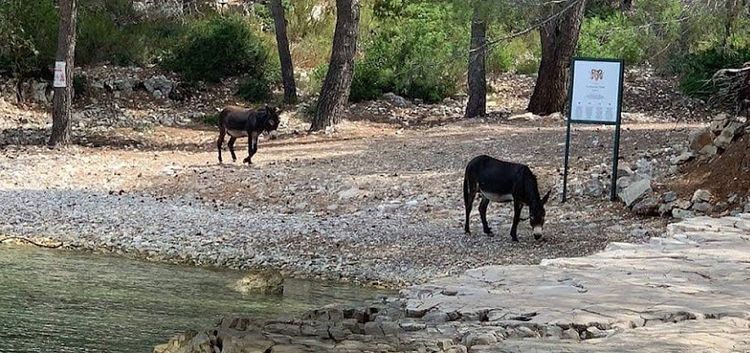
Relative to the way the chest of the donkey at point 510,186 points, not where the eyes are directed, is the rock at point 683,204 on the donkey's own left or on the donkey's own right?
on the donkey's own left

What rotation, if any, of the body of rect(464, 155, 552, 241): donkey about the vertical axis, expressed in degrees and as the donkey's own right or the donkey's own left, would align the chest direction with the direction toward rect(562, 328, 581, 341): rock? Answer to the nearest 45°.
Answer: approximately 45° to the donkey's own right

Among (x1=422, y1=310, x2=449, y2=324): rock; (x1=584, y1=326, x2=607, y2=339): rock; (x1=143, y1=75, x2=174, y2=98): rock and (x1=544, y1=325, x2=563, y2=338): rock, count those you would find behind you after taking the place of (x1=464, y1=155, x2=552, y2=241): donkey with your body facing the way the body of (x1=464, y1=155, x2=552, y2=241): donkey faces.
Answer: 1

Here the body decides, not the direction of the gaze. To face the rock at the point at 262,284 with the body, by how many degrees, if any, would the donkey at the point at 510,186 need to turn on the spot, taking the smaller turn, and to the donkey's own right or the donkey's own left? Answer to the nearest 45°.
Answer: approximately 90° to the donkey's own right

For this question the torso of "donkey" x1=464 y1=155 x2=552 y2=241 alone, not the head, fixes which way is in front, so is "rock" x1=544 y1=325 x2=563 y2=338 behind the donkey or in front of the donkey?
in front

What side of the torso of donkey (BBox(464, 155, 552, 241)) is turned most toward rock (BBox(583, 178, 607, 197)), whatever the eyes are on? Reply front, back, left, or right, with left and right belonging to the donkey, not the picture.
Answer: left

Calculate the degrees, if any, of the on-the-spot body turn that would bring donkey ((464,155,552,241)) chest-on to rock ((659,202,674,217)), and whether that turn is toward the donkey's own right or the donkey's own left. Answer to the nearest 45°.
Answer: approximately 90° to the donkey's own left

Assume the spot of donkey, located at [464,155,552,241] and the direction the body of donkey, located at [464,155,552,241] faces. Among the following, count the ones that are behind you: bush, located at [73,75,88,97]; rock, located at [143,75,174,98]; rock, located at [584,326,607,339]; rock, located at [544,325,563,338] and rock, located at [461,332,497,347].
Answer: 2

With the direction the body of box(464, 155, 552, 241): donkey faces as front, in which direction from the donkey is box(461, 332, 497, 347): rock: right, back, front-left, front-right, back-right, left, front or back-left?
front-right

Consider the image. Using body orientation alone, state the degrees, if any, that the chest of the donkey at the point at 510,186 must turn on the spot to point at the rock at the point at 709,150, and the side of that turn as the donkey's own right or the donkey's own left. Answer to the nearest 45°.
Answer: approximately 90° to the donkey's own left

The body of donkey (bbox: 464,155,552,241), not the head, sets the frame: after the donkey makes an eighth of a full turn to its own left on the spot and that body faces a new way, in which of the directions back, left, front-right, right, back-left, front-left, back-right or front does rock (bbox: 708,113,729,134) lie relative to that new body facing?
front-left

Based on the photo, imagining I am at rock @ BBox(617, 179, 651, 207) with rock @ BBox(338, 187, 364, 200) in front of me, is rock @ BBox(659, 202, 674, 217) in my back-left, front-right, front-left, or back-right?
back-left

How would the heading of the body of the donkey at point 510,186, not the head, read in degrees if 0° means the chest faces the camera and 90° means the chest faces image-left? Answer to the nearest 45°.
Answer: approximately 315°

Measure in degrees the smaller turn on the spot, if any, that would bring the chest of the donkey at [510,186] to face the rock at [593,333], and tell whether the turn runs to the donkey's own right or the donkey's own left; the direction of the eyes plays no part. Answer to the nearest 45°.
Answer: approximately 45° to the donkey's own right

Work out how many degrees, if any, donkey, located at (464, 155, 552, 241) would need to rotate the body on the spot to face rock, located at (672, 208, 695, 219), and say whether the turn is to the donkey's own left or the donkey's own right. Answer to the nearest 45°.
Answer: approximately 45° to the donkey's own left
